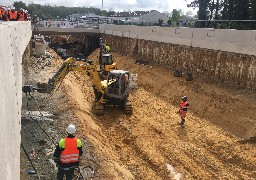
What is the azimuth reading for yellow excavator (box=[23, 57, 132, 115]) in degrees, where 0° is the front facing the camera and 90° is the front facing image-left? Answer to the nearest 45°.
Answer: approximately 45°

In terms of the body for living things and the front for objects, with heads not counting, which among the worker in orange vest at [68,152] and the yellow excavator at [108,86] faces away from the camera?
the worker in orange vest

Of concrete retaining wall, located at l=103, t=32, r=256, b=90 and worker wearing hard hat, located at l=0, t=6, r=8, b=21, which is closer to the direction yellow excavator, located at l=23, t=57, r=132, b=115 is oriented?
the worker wearing hard hat

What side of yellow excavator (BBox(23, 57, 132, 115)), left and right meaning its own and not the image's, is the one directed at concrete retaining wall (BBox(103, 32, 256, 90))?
back

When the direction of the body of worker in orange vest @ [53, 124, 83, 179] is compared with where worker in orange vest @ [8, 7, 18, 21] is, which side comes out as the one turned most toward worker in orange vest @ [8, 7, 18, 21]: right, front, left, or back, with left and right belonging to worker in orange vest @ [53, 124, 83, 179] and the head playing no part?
front

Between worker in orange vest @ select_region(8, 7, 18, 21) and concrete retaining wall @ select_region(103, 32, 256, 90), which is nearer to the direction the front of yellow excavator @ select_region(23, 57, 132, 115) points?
the worker in orange vest

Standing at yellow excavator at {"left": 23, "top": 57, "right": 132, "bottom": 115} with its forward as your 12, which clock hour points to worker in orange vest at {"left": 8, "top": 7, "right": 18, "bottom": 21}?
The worker in orange vest is roughly at 2 o'clock from the yellow excavator.

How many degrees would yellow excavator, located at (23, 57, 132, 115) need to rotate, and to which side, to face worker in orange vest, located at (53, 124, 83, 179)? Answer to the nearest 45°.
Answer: approximately 45° to its left

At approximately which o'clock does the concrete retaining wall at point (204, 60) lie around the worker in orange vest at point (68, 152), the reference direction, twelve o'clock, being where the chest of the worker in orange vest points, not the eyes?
The concrete retaining wall is roughly at 1 o'clock from the worker in orange vest.

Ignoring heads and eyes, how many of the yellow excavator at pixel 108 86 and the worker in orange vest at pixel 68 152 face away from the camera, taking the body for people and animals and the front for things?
1

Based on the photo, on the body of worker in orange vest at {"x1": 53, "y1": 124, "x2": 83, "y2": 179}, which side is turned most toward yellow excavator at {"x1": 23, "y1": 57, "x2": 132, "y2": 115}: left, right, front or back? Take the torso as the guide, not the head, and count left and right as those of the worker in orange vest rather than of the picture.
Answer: front

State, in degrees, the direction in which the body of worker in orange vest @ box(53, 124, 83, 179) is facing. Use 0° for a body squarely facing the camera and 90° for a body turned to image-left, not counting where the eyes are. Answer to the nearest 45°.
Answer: approximately 180°

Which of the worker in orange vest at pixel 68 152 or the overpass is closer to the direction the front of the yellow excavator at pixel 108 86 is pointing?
the worker in orange vest

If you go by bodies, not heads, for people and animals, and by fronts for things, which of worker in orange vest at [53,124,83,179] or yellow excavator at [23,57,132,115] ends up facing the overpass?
the worker in orange vest

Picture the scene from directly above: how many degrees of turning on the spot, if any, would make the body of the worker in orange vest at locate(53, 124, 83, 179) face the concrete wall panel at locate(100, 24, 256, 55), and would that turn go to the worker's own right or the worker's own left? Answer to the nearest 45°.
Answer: approximately 45° to the worker's own right

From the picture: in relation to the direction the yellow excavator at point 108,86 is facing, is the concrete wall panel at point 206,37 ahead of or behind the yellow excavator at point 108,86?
behind
